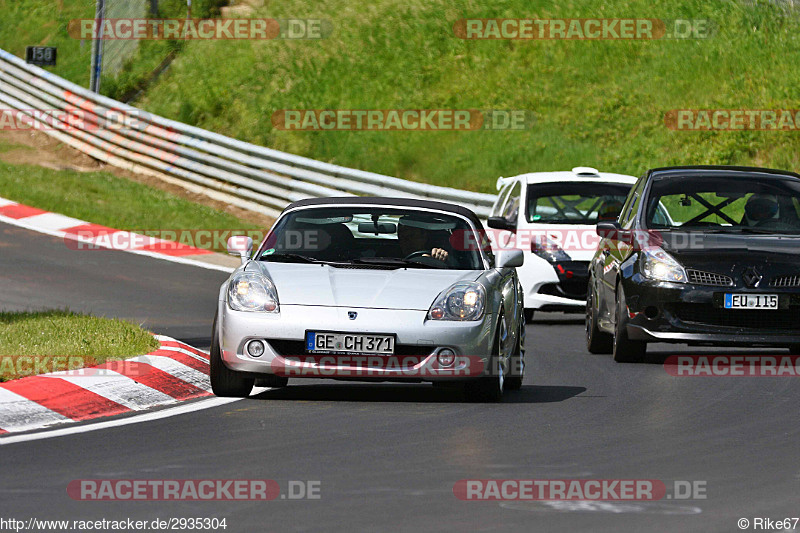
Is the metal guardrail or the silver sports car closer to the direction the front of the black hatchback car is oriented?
the silver sports car

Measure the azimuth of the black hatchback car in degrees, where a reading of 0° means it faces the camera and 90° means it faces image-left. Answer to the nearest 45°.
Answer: approximately 0°

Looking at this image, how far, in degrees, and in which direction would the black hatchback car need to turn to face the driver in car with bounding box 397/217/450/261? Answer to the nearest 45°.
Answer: approximately 45° to its right

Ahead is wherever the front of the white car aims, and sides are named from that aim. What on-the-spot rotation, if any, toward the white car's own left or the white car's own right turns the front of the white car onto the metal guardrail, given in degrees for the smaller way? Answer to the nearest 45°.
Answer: approximately 180°

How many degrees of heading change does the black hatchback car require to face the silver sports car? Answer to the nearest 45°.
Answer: approximately 45° to its right

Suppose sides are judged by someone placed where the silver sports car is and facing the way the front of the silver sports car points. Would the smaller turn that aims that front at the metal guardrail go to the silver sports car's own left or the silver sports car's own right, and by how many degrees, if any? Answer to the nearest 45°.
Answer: approximately 180°

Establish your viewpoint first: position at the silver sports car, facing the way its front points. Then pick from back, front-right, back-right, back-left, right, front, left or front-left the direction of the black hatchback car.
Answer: back-left

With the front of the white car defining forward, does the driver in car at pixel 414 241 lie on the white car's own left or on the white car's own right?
on the white car's own right

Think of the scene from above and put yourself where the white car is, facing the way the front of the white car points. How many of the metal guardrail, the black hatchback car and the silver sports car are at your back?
1

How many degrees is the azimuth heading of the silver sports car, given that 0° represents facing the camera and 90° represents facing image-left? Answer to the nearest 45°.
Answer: approximately 0°

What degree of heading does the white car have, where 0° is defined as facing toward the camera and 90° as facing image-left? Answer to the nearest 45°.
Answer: approximately 315°

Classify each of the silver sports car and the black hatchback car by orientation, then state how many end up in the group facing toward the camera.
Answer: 2

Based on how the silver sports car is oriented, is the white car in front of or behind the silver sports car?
behind
